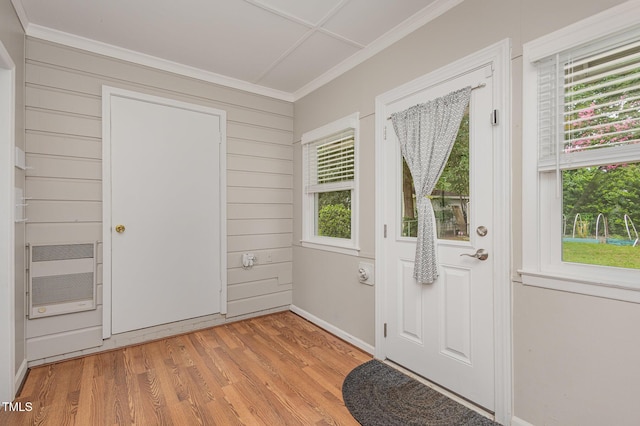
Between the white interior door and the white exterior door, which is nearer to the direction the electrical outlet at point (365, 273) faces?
the white interior door

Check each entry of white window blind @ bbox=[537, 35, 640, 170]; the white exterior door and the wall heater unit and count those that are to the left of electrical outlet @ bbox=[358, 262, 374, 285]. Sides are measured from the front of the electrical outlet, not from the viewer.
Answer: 2

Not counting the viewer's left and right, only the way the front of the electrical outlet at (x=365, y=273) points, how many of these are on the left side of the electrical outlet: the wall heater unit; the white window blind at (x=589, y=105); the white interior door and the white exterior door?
2

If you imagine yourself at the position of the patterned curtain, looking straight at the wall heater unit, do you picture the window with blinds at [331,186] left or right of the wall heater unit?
right

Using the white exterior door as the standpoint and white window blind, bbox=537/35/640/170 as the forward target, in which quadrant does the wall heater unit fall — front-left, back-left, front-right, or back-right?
back-right

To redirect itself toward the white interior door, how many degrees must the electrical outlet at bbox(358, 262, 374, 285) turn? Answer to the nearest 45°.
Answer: approximately 45° to its right

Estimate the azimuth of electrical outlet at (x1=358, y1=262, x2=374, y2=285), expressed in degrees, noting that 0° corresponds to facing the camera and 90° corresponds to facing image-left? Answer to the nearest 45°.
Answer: approximately 45°

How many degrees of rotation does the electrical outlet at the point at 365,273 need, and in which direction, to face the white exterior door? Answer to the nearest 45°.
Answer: approximately 90° to its left

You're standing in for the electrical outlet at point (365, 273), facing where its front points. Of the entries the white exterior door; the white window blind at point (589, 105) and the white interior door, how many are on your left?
2

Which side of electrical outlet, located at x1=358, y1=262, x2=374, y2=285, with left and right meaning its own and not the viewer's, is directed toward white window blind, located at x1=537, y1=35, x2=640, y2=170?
left

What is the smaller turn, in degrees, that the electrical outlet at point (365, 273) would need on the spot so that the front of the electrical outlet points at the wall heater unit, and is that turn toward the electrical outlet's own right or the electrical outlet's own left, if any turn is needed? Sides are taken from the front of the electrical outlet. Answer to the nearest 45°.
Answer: approximately 45° to the electrical outlet's own right
